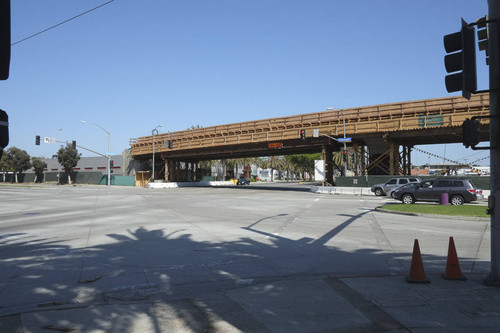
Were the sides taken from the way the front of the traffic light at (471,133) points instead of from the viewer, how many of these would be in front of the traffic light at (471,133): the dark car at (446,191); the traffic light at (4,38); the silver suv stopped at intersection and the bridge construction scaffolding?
3

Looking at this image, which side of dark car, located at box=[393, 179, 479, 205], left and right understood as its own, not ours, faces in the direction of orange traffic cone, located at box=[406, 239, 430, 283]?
left

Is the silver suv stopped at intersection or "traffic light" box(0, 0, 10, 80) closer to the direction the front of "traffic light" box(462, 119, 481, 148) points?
the silver suv stopped at intersection

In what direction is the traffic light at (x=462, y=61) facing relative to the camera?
to the viewer's left

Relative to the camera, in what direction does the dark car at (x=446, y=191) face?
facing to the left of the viewer
